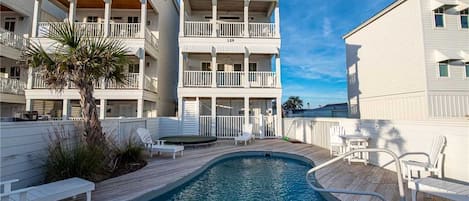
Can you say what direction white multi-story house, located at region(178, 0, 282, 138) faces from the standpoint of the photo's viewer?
facing the viewer

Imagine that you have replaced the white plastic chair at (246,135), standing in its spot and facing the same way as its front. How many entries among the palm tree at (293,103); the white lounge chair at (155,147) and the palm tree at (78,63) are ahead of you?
2

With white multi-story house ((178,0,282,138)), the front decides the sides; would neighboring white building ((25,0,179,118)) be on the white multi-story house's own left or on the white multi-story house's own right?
on the white multi-story house's own right

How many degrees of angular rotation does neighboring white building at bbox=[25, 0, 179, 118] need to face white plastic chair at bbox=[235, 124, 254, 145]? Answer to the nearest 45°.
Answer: approximately 45° to its left

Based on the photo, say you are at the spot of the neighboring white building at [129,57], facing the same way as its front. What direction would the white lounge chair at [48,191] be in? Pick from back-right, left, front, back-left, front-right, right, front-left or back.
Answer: front

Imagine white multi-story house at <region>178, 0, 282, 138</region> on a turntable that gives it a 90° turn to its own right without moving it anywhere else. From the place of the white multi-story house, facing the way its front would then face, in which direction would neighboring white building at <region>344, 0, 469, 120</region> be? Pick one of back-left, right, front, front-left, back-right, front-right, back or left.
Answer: back

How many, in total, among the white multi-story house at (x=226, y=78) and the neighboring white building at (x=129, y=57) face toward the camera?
2

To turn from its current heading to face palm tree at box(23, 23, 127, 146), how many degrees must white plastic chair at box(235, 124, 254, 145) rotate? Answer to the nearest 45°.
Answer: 0° — it already faces it

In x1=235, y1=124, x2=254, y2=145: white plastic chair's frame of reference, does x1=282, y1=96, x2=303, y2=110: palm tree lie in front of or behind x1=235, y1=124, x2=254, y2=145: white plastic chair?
behind

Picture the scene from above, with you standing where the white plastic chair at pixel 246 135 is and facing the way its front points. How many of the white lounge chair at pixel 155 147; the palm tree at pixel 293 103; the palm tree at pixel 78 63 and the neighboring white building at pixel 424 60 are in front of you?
2

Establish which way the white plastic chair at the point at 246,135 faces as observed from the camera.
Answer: facing the viewer and to the left of the viewer

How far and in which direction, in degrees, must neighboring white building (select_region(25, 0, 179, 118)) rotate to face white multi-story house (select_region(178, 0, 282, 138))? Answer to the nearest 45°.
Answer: approximately 45° to its left

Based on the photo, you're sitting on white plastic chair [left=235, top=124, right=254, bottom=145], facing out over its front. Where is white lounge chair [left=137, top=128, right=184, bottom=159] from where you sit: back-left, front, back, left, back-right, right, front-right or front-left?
front

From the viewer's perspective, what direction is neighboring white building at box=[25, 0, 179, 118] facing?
toward the camera

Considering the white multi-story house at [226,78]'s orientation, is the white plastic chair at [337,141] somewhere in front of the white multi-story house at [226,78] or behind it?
in front
